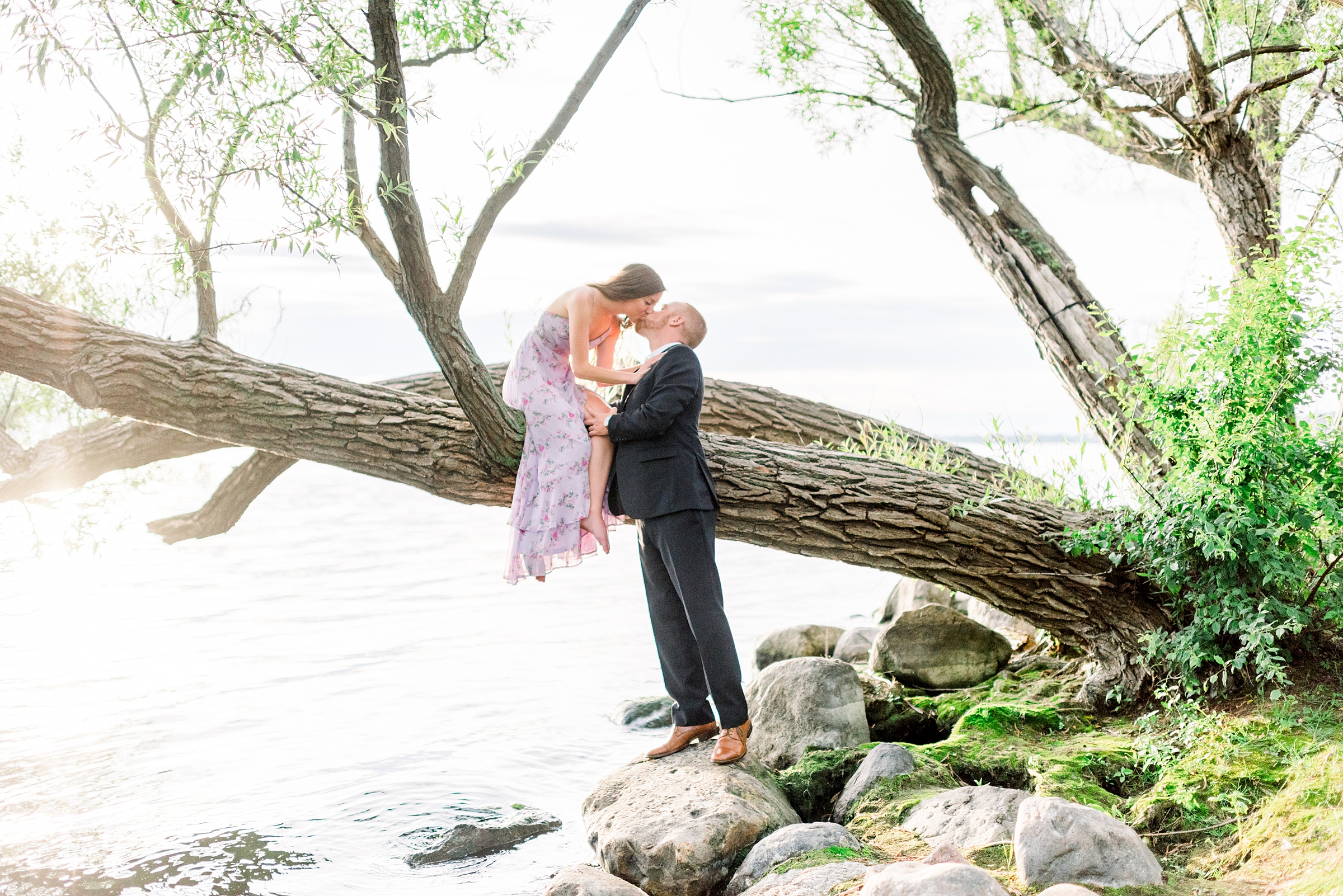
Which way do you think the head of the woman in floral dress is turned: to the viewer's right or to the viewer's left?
to the viewer's right

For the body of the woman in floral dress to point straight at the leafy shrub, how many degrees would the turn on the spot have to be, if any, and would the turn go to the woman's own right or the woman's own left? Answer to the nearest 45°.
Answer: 0° — they already face it

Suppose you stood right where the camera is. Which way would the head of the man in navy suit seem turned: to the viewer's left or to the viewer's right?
to the viewer's left

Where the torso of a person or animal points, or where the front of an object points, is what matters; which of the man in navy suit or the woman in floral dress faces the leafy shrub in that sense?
the woman in floral dress

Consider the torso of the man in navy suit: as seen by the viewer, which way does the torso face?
to the viewer's left

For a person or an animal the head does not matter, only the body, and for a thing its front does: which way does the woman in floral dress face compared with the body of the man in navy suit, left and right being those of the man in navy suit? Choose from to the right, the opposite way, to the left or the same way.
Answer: the opposite way

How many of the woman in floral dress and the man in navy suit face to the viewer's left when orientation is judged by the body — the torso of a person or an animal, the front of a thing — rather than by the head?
1

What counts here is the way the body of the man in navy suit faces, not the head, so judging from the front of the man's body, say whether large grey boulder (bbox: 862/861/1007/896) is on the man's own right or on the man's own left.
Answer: on the man's own left

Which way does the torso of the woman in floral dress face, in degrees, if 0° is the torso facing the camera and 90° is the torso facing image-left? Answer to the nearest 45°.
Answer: approximately 270°
